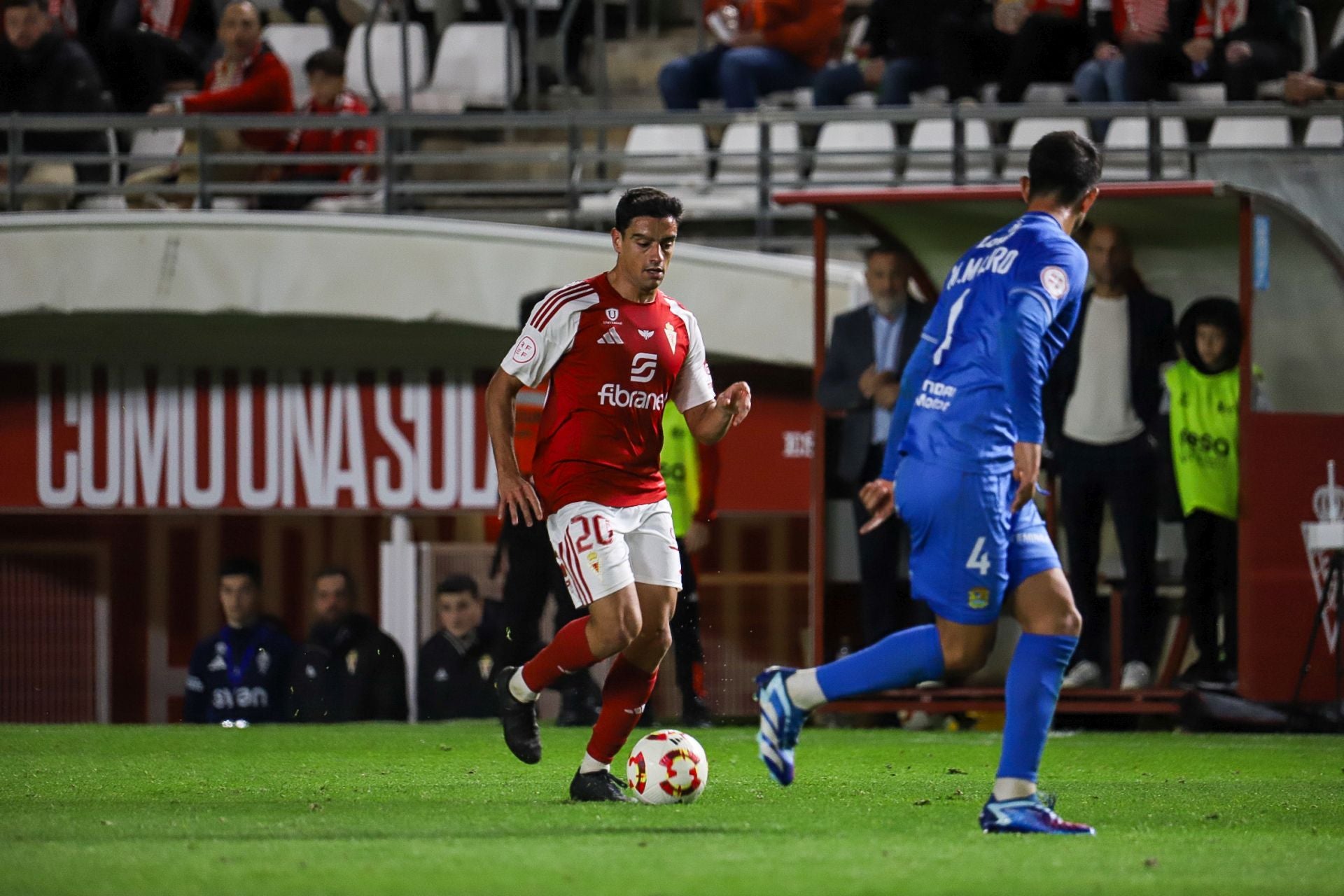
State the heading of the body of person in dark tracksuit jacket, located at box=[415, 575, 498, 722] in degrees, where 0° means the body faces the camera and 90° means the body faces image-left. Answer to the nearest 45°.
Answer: approximately 0°

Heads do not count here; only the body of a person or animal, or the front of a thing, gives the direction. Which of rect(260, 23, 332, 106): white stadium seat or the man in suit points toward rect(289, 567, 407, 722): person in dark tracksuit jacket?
the white stadium seat

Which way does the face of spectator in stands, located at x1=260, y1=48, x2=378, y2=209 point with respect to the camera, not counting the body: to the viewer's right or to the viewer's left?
to the viewer's left

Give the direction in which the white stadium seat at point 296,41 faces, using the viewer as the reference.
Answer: facing the viewer

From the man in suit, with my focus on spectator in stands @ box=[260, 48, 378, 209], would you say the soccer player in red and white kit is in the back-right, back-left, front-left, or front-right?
back-left

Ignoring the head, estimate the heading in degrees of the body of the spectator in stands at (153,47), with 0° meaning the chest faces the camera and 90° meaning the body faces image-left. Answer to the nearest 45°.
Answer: approximately 0°

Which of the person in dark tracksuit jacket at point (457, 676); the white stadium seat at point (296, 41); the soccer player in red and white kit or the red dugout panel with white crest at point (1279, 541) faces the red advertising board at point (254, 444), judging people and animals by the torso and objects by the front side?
the white stadium seat

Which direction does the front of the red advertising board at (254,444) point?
toward the camera

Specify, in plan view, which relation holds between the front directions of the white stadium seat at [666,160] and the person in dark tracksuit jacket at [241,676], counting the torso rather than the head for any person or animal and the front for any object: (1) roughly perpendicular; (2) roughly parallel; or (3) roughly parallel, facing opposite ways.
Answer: roughly parallel

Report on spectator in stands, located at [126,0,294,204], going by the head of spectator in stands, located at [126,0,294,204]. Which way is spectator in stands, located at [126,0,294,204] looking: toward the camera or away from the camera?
toward the camera

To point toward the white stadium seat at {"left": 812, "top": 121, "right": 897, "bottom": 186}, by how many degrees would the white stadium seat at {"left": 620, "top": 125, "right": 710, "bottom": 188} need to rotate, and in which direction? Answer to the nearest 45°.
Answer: approximately 90° to its left

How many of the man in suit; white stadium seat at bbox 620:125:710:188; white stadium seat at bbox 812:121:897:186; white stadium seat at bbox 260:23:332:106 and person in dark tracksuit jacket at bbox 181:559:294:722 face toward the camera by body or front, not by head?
5

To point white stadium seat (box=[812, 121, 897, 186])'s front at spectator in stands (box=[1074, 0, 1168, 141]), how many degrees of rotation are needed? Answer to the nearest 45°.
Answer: approximately 90° to its left

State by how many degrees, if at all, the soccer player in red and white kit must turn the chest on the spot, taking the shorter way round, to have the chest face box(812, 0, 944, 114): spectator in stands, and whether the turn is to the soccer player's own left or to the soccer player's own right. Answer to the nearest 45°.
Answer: approximately 135° to the soccer player's own left

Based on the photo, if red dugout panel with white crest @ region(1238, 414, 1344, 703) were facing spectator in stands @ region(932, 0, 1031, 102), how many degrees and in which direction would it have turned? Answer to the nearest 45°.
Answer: approximately 135° to its right

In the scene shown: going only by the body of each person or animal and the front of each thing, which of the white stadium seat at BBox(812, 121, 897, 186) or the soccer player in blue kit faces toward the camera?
the white stadium seat
